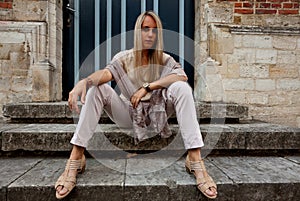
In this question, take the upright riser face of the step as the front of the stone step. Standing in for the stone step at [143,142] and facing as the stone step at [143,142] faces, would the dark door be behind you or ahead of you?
behind

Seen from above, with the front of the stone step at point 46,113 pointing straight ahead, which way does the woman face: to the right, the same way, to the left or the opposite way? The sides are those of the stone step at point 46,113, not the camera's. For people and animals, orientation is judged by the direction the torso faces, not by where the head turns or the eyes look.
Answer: the same way

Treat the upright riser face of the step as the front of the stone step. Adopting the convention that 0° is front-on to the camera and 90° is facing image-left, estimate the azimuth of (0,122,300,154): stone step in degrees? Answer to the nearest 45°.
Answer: approximately 0°

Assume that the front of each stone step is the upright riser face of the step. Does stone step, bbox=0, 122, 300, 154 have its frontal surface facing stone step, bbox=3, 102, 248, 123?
no

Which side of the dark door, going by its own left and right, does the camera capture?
front

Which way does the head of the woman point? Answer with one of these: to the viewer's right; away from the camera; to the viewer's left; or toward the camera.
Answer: toward the camera

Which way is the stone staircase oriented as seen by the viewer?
toward the camera

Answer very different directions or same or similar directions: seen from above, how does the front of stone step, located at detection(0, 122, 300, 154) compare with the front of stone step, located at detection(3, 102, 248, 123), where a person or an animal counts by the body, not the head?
same or similar directions
